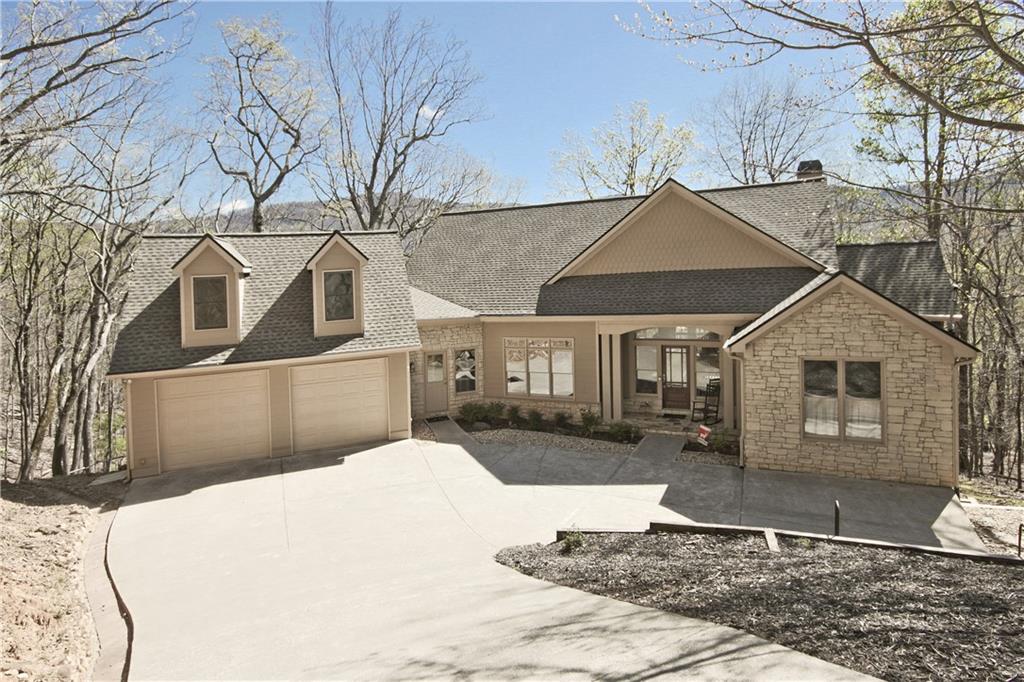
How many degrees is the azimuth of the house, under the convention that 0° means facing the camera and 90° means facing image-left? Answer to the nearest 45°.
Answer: approximately 0°

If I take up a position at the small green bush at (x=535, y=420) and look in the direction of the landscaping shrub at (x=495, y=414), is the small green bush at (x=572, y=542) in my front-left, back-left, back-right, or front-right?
back-left

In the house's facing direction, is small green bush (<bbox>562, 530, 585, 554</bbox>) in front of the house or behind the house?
in front
